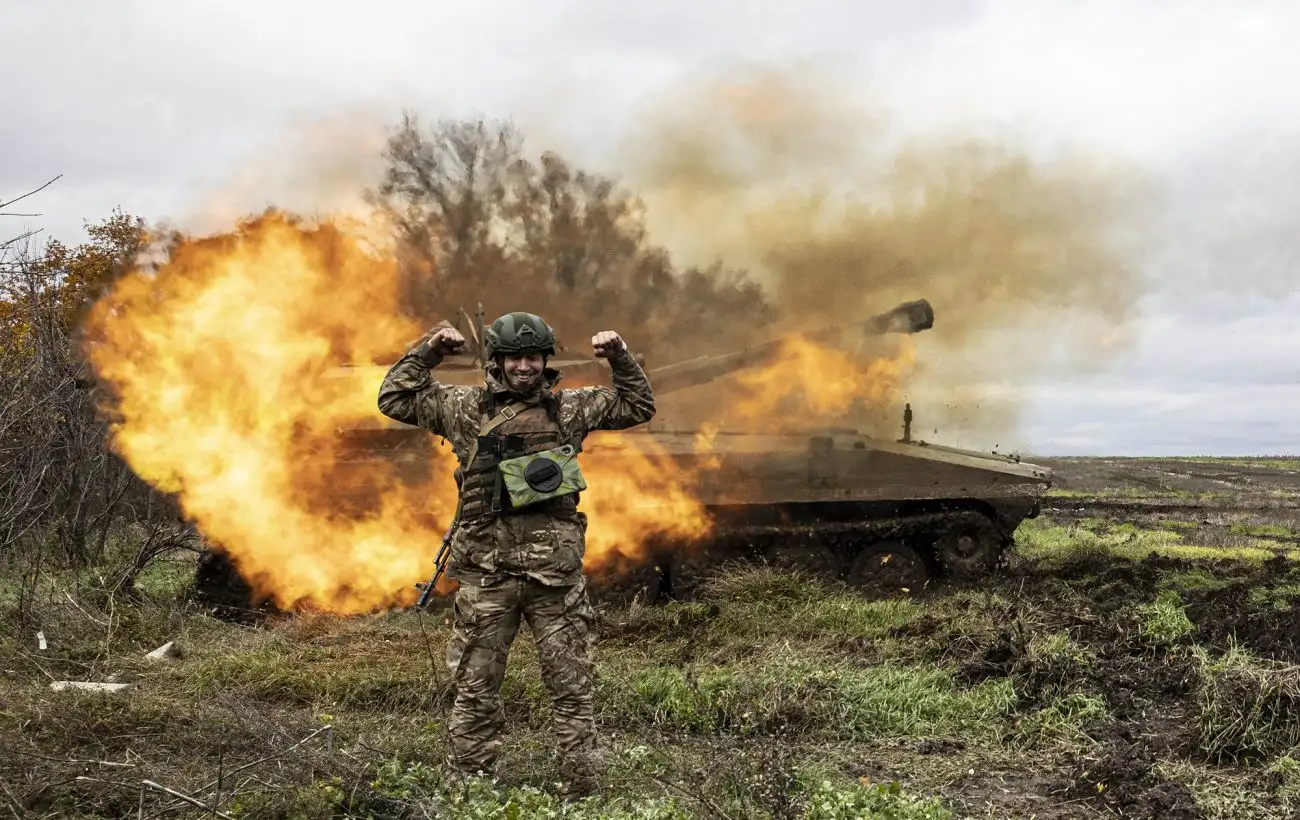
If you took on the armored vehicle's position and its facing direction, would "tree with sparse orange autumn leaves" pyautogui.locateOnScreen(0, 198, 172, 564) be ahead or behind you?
behind

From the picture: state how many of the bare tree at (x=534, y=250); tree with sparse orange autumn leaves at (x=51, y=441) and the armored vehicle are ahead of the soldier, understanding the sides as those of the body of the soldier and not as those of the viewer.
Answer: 0

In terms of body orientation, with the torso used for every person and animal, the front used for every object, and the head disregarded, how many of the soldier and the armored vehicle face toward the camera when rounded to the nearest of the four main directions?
1

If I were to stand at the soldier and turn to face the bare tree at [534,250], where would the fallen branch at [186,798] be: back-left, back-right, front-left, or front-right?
back-left

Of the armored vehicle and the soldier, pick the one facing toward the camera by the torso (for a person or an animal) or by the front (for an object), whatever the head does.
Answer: the soldier

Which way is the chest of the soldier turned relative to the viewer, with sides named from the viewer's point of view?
facing the viewer

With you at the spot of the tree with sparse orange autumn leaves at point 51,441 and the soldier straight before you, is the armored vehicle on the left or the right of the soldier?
left

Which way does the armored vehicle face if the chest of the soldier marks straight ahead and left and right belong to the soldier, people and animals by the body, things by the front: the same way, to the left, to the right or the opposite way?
to the left

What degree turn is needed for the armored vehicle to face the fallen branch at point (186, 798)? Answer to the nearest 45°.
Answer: approximately 90° to its right

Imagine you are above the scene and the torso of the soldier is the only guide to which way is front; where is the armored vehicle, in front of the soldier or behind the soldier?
behind

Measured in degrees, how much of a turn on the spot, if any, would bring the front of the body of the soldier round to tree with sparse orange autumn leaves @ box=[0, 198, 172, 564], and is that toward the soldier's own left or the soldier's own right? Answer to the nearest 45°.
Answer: approximately 135° to the soldier's own right

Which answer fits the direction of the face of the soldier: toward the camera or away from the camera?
toward the camera

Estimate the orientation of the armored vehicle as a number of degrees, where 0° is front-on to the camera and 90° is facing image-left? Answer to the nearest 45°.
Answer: approximately 270°
